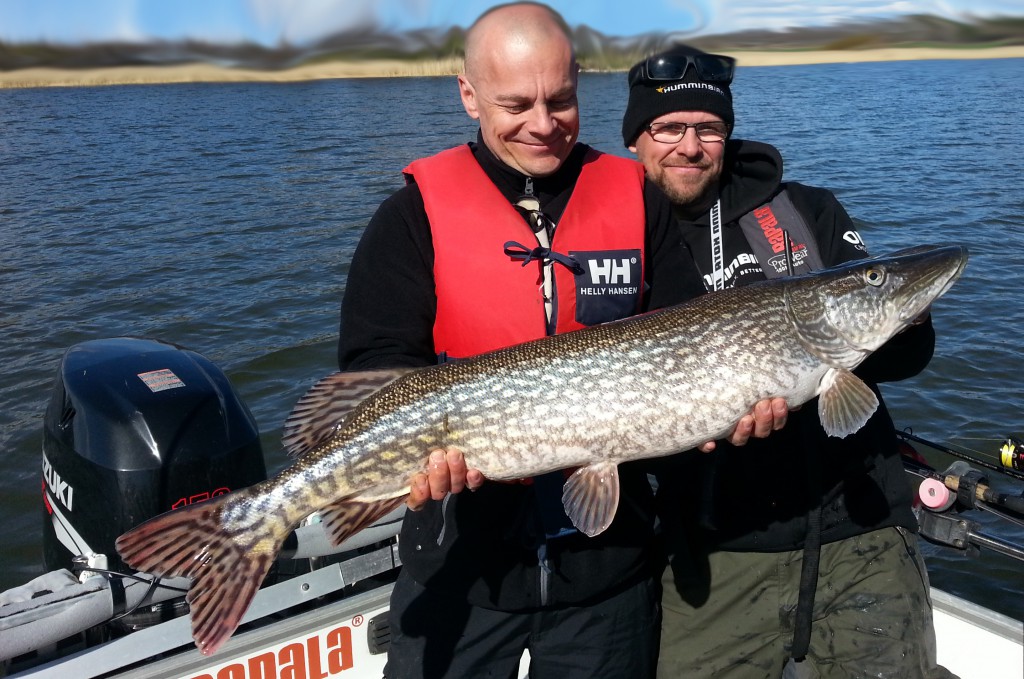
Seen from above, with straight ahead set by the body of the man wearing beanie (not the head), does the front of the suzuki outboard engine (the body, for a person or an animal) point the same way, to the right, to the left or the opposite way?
to the left

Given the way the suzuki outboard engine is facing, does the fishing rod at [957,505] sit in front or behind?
in front

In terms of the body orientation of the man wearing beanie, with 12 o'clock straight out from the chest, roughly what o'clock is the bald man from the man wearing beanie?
The bald man is roughly at 2 o'clock from the man wearing beanie.

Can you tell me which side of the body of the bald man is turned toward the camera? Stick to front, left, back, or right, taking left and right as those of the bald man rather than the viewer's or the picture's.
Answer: front

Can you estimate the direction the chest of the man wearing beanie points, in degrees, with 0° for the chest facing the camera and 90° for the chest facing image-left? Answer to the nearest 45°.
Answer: approximately 0°

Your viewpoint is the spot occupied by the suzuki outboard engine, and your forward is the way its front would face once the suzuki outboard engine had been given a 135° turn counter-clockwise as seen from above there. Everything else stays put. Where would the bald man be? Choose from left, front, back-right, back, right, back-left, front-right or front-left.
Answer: back-right

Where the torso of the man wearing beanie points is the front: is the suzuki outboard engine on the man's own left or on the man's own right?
on the man's own right

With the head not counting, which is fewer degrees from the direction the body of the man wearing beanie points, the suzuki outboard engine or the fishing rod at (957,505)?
the suzuki outboard engine

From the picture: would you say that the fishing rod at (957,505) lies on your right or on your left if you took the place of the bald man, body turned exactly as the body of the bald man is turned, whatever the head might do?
on your left

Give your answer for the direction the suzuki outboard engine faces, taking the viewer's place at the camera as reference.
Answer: facing the viewer and to the right of the viewer

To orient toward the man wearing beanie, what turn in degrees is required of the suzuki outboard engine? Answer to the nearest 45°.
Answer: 0° — it already faces them

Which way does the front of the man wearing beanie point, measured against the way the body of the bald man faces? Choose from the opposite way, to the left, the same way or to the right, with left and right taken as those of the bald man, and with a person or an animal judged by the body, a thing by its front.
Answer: the same way

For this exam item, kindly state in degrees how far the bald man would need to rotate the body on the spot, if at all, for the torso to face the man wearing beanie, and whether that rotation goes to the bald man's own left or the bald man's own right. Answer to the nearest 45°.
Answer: approximately 90° to the bald man's own left

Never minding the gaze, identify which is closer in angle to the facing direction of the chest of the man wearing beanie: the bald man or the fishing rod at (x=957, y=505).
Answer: the bald man

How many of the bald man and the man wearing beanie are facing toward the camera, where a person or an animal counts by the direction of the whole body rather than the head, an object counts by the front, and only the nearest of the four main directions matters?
2

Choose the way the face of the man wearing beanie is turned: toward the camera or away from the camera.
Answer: toward the camera
